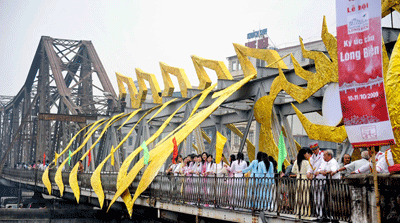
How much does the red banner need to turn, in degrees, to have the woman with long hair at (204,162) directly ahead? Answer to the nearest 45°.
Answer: approximately 135° to its right

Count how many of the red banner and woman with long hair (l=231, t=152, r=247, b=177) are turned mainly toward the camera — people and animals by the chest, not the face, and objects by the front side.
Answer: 1

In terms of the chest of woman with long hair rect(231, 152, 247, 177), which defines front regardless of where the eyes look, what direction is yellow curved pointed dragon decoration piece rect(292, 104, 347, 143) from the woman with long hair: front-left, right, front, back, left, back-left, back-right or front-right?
right

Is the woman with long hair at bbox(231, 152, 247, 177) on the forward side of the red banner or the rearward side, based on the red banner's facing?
on the rearward side

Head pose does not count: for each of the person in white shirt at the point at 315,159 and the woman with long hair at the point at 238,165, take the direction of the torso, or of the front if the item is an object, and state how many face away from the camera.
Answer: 1

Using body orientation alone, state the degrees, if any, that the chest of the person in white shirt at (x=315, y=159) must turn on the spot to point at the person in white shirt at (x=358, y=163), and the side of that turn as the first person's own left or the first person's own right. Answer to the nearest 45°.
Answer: approximately 90° to the first person's own left

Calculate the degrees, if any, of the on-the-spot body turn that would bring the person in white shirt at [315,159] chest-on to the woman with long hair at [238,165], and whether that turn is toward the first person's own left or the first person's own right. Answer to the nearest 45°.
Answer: approximately 90° to the first person's own right

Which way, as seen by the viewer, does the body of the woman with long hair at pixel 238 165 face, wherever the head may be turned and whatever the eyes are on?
away from the camera

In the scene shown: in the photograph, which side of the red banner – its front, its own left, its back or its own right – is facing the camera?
front

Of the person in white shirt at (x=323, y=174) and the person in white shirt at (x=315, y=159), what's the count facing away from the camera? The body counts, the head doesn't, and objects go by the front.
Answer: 0

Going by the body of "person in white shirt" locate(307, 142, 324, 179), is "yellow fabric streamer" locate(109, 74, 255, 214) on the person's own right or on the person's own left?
on the person's own right

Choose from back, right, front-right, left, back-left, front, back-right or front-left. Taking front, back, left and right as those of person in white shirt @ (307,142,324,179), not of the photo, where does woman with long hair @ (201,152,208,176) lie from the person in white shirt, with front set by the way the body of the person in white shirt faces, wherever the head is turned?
right

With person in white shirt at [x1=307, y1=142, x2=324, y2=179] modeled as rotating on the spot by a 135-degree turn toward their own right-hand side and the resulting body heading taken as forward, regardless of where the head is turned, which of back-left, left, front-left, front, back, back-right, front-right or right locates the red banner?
back
